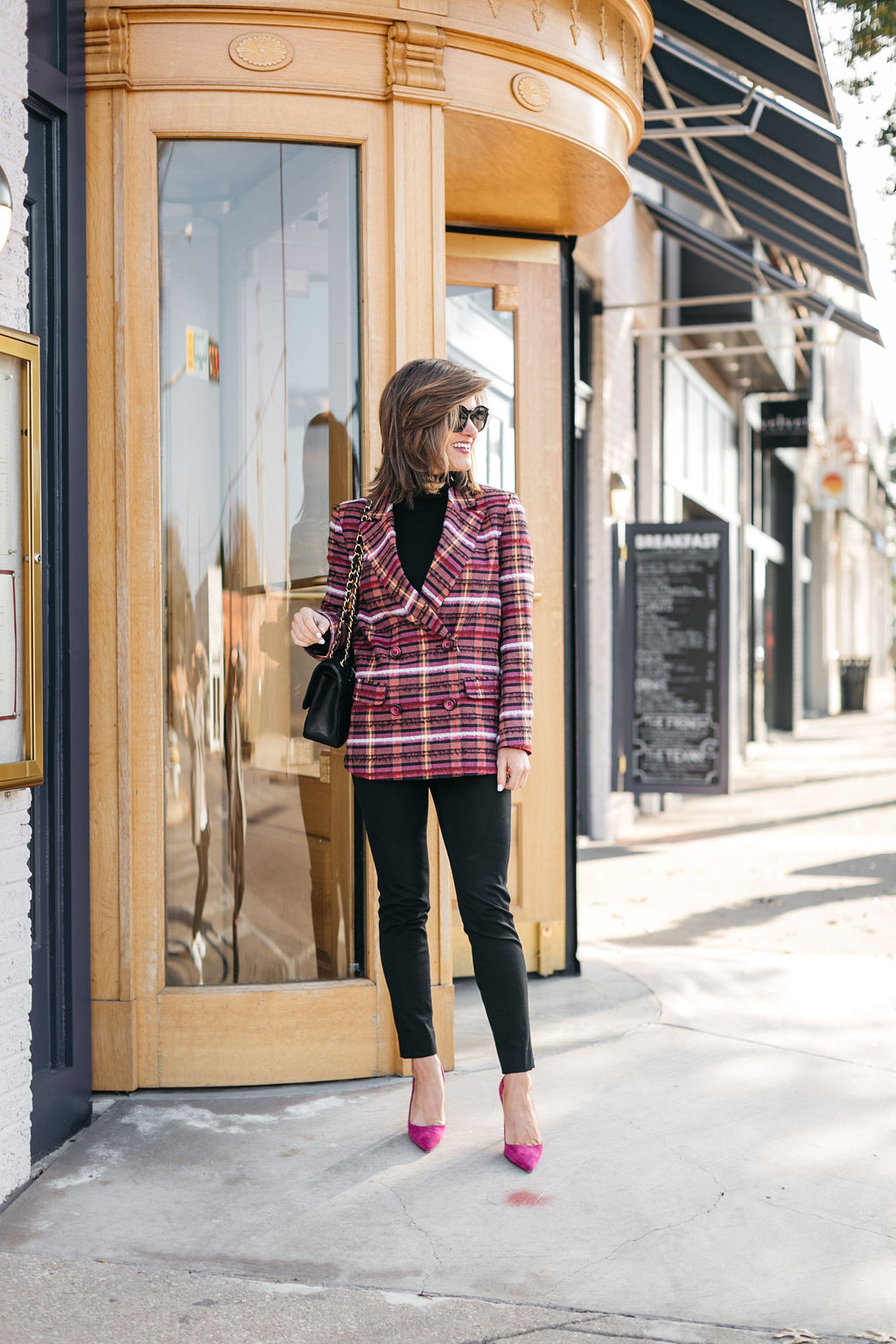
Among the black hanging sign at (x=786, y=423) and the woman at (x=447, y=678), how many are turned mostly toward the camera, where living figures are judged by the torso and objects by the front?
2

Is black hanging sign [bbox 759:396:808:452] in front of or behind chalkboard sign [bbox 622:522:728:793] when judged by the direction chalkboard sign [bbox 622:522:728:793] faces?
behind

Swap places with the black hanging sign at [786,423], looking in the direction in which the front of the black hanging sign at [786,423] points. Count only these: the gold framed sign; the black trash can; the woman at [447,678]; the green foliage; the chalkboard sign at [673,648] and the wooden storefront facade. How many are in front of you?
5

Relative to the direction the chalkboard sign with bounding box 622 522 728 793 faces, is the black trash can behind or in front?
behind

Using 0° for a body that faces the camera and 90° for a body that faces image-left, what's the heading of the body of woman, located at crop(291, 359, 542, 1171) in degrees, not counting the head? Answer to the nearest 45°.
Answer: approximately 0°

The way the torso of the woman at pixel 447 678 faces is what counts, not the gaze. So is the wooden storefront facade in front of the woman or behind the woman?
behind

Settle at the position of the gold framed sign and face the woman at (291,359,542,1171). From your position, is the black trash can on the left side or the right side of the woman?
left

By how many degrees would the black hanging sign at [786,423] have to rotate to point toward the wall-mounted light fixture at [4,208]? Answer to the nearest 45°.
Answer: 0° — it already faces it

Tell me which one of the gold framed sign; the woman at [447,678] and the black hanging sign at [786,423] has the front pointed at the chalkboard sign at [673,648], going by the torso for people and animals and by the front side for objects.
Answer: the black hanging sign at [786,423]
